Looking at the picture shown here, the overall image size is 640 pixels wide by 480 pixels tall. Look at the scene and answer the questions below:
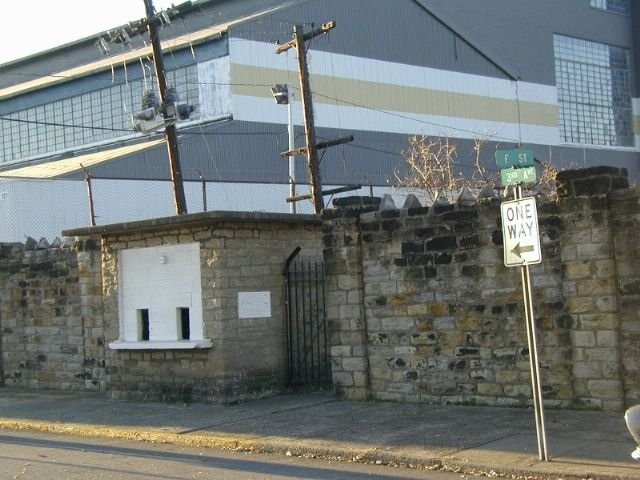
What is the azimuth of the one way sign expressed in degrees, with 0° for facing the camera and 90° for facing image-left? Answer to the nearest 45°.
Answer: approximately 0°

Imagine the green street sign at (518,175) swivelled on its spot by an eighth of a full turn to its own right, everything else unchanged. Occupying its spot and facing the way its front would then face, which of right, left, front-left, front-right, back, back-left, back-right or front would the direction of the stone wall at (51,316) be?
right

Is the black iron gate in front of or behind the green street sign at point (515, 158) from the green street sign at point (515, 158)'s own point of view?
behind

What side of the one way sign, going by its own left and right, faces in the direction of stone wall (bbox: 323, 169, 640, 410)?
back

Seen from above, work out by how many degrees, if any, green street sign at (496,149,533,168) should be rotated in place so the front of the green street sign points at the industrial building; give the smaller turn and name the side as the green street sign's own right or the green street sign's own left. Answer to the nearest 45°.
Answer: approximately 180°

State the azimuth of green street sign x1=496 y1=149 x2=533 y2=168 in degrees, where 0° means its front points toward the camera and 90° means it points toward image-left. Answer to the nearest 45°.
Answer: approximately 0°

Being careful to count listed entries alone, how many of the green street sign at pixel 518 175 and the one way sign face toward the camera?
2

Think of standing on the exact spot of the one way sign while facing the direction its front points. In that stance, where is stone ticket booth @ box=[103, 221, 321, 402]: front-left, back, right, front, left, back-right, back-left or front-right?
back-right

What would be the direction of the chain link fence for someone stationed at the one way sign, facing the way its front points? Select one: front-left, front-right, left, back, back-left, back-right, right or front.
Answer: back-right

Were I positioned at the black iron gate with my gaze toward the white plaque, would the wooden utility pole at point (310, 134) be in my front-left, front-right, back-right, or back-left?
back-right

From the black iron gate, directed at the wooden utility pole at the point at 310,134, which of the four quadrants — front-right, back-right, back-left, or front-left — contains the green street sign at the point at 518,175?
back-right

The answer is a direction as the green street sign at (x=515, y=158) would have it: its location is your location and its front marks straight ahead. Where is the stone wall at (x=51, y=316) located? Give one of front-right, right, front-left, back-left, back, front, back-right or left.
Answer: back-right
